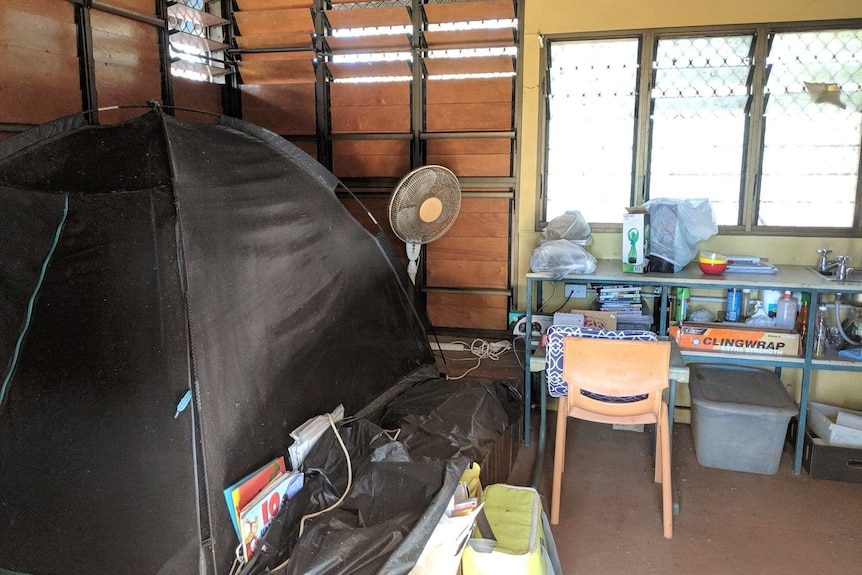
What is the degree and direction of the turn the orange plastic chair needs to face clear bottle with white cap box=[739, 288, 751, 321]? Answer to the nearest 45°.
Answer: approximately 45° to its right

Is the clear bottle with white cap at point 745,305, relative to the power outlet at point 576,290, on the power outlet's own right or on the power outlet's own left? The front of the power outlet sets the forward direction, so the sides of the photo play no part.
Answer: on the power outlet's own left

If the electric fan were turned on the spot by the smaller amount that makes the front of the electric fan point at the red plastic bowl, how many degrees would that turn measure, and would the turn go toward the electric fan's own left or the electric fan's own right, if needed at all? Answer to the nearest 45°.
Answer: approximately 45° to the electric fan's own left

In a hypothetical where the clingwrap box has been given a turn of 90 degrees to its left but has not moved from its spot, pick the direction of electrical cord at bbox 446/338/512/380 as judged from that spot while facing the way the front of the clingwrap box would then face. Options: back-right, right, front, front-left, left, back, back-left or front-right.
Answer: back

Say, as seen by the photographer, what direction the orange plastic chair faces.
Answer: facing away from the viewer

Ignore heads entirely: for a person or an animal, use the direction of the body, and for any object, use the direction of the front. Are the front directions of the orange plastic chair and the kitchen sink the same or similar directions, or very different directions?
very different directions

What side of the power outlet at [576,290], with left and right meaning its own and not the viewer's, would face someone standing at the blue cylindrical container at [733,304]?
left

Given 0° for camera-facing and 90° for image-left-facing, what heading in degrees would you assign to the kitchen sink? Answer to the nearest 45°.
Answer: approximately 0°
